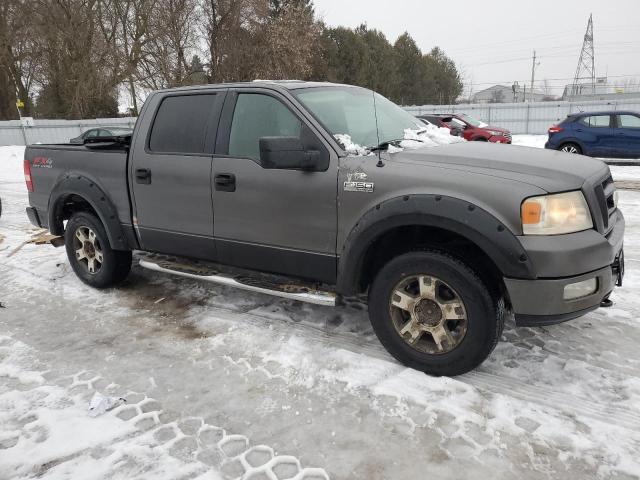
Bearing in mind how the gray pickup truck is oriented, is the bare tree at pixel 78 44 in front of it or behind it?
behind

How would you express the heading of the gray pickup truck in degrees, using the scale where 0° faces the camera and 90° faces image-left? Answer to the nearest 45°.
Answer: approximately 315°

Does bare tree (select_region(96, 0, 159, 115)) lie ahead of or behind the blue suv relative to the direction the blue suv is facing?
behind

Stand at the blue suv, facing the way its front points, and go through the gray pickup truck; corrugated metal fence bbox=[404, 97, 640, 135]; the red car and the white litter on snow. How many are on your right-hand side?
2

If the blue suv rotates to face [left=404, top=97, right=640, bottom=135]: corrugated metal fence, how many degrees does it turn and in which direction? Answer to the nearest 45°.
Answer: approximately 90° to its left

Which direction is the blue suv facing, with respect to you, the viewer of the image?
facing to the right of the viewer

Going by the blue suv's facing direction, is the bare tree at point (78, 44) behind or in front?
behind
